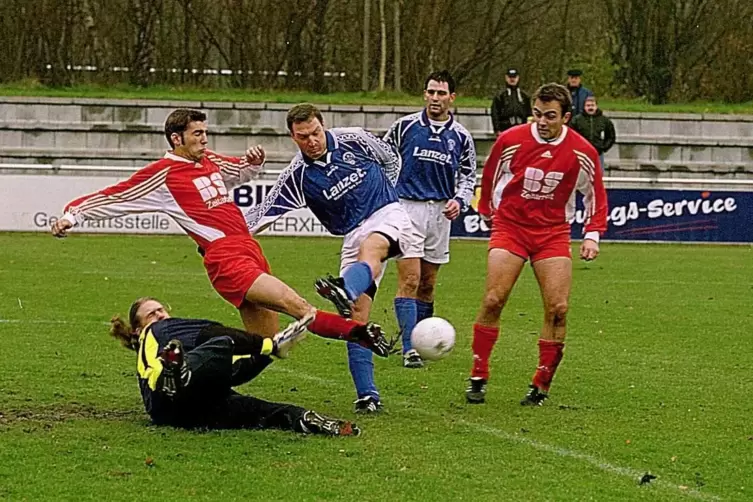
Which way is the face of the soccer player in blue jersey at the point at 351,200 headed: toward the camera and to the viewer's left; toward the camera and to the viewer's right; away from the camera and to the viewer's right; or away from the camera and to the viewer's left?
toward the camera and to the viewer's right

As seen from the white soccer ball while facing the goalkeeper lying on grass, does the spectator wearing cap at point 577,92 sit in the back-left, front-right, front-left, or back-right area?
back-right

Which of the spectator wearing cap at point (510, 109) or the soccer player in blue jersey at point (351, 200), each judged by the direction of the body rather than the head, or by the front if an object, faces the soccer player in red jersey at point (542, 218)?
the spectator wearing cap

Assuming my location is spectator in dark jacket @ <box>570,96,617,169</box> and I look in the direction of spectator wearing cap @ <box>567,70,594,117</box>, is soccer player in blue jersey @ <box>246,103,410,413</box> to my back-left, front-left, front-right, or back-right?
back-left

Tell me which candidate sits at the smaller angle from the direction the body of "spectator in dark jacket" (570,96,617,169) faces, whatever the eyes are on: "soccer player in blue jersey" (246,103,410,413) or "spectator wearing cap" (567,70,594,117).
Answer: the soccer player in blue jersey

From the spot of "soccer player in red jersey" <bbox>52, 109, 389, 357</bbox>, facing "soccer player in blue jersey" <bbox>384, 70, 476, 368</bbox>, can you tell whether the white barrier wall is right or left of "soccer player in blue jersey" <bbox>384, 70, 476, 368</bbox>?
left

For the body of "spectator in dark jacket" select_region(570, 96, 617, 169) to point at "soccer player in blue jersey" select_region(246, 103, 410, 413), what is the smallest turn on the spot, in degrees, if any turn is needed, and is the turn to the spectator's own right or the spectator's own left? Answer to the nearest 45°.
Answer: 0° — they already face them

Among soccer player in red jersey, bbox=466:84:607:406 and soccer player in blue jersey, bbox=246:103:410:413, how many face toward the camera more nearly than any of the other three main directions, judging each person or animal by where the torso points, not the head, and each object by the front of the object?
2

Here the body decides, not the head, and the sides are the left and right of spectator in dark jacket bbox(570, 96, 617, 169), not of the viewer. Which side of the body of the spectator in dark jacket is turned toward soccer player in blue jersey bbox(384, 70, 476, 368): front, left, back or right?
front

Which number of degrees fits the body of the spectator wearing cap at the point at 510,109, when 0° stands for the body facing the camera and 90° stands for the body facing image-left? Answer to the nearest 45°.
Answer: approximately 0°

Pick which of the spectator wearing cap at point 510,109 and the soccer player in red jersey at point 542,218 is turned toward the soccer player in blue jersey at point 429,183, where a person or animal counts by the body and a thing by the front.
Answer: the spectator wearing cap

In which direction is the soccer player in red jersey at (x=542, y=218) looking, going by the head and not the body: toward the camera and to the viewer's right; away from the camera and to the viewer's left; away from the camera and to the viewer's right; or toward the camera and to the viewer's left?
toward the camera and to the viewer's left
